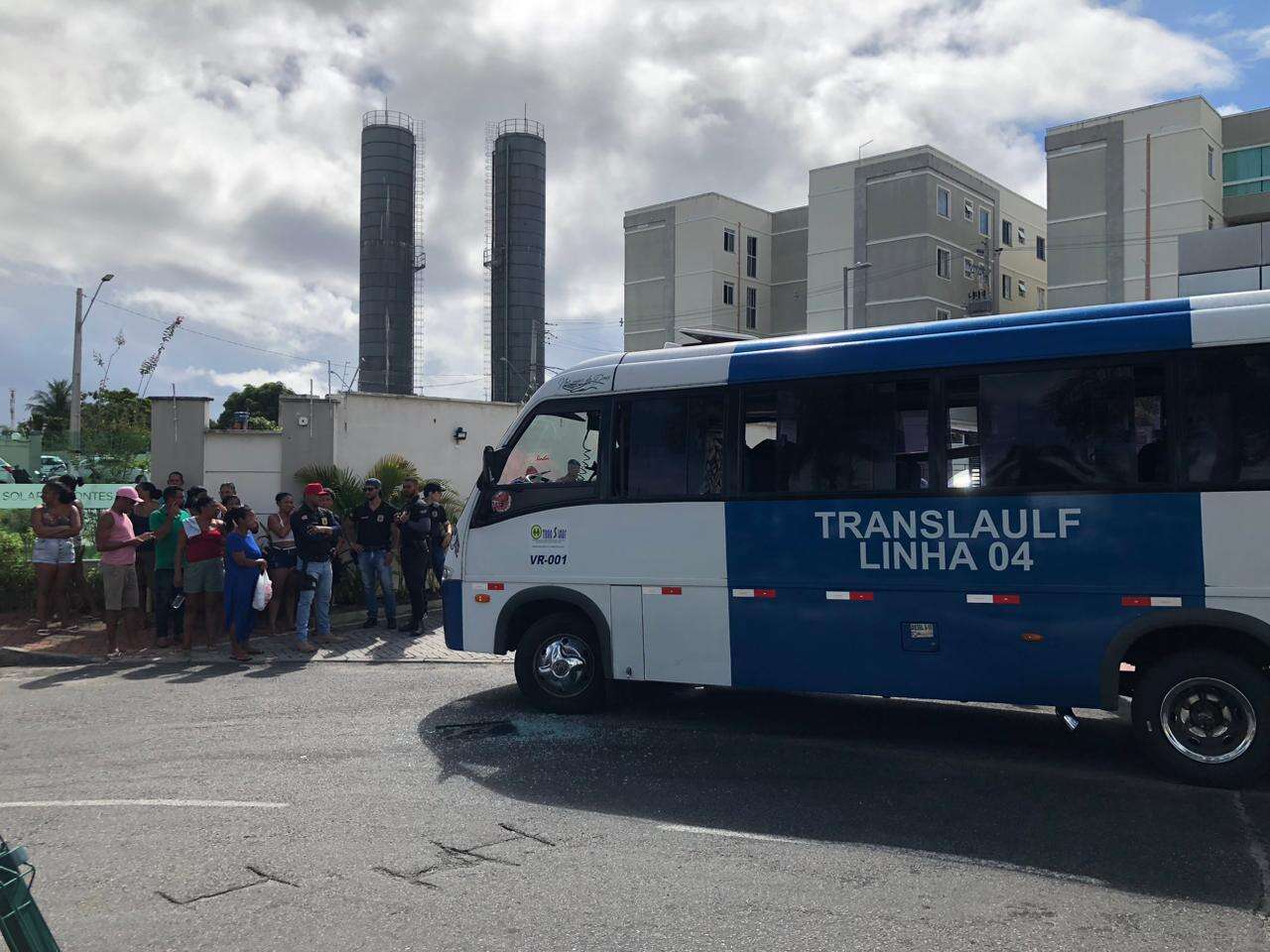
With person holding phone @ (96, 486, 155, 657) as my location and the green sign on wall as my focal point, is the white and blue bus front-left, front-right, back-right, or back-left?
back-right

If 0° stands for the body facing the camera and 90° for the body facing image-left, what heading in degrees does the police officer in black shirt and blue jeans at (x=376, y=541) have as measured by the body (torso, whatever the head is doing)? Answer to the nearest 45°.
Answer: approximately 0°

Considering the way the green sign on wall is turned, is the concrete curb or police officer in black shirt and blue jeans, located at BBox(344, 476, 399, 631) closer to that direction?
the concrete curb

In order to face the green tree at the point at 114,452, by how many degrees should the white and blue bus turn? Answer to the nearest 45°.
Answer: approximately 45° to its right

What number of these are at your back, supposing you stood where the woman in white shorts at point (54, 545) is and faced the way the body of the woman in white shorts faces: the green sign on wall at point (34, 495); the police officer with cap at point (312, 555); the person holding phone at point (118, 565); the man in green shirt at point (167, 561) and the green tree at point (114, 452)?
2

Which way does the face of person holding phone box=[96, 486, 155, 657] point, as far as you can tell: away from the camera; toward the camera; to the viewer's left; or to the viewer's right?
to the viewer's right

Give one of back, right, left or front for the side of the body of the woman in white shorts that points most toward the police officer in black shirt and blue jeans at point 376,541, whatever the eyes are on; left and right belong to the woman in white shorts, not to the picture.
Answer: left

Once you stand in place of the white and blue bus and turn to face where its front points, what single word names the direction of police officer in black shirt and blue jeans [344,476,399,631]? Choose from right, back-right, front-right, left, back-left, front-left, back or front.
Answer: front-right

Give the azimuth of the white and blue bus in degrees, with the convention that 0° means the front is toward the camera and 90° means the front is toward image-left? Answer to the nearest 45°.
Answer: approximately 90°

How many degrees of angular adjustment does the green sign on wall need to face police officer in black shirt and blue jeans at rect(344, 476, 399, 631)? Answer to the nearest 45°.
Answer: approximately 45° to its left

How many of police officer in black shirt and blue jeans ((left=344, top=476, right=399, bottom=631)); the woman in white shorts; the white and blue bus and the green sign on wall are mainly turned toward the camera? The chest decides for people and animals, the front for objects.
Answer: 3

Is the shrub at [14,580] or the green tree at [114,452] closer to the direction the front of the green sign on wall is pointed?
the shrub

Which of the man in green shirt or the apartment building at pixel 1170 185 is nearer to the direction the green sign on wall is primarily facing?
the man in green shirt
